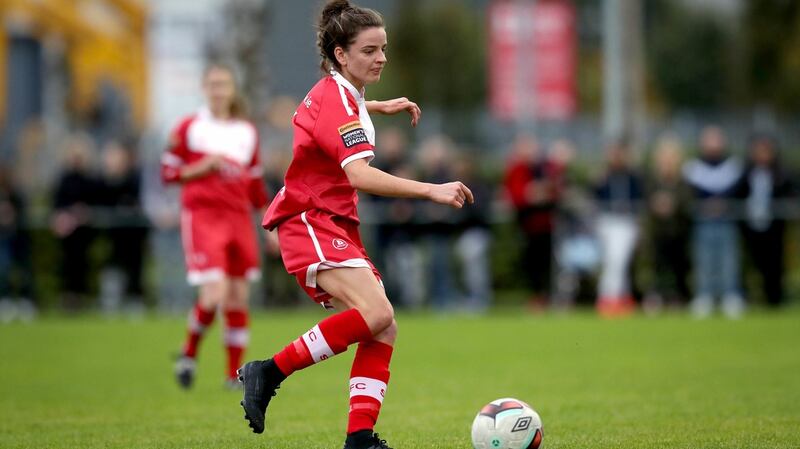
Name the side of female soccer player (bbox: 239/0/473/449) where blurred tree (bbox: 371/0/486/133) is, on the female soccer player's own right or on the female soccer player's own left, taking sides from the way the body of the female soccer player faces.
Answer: on the female soccer player's own left

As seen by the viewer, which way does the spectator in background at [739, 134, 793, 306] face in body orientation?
toward the camera

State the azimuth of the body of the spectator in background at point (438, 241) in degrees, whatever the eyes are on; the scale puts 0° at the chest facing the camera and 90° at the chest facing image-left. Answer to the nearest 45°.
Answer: approximately 0°

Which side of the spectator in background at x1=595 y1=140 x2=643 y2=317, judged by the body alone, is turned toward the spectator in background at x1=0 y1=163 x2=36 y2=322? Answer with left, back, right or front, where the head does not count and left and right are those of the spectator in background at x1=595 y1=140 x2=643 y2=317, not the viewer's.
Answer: right

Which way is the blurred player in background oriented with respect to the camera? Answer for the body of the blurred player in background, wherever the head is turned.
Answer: toward the camera

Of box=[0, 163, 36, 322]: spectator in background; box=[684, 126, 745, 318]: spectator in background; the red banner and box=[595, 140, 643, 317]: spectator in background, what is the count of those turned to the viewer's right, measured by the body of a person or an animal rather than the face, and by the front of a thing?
0

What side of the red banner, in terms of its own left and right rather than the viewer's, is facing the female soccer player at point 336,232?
front

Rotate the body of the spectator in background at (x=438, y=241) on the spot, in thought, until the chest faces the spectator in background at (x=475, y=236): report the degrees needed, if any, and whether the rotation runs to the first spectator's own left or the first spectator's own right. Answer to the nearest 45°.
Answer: approximately 90° to the first spectator's own left

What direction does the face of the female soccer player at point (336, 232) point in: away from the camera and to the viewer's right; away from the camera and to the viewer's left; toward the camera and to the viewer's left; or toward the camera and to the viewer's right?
toward the camera and to the viewer's right

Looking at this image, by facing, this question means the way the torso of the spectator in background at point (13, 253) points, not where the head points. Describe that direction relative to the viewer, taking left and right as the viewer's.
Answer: facing the viewer

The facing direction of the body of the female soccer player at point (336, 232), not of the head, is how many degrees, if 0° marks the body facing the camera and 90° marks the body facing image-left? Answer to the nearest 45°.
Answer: approximately 270°

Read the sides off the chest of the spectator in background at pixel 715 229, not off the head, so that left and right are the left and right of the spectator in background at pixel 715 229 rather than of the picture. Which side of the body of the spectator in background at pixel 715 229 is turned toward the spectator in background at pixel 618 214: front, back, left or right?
right
